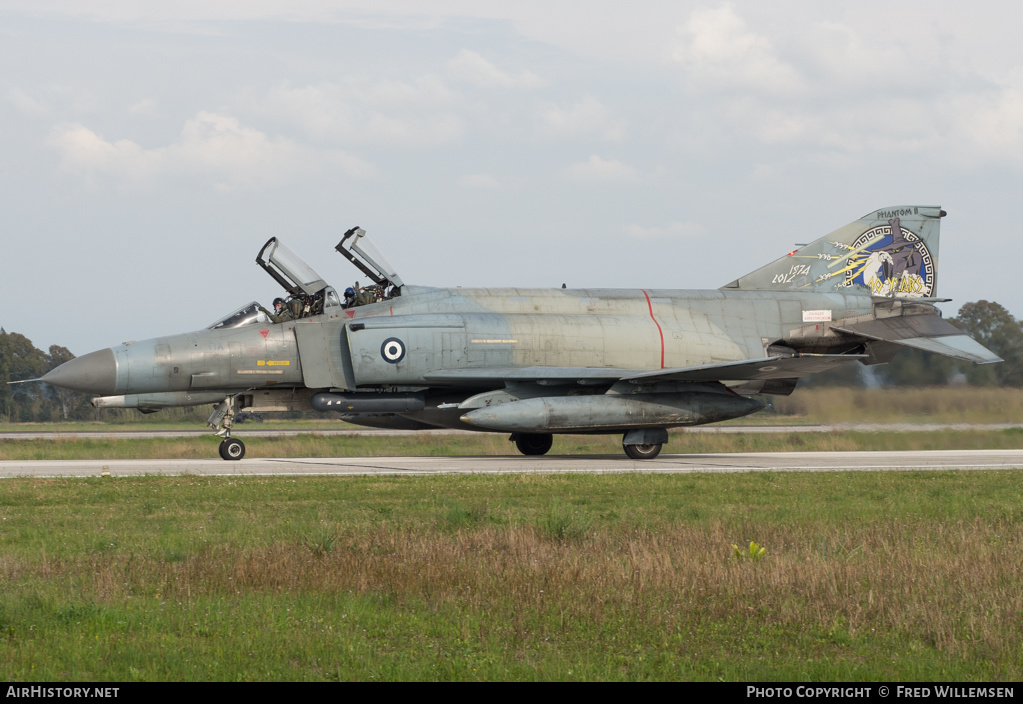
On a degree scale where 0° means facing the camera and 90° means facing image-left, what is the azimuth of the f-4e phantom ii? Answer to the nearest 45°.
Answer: approximately 90°
